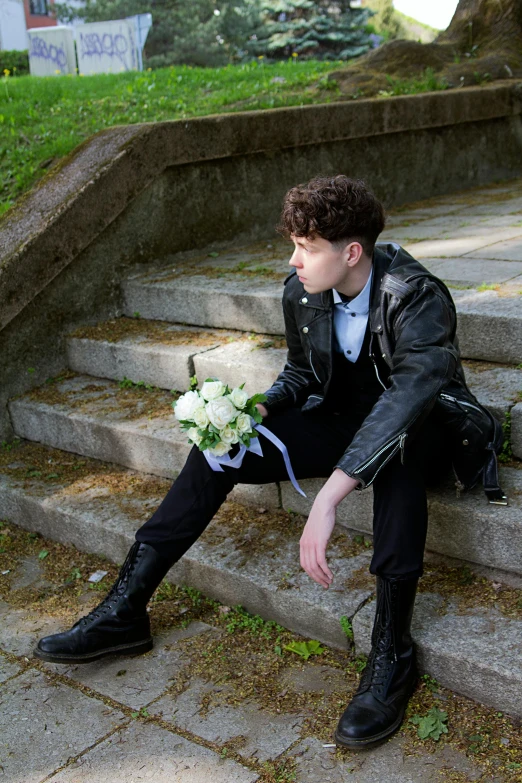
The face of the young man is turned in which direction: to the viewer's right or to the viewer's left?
to the viewer's left

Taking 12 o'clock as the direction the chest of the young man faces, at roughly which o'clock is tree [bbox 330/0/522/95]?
The tree is roughly at 5 o'clock from the young man.

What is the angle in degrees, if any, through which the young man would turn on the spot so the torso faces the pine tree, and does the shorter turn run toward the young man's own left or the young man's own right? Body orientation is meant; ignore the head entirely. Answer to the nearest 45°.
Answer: approximately 135° to the young man's own right

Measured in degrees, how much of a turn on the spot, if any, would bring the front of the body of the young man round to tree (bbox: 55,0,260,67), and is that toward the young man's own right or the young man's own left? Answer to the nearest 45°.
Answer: approximately 135° to the young man's own right

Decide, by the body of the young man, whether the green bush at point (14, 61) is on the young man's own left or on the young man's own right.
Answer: on the young man's own right

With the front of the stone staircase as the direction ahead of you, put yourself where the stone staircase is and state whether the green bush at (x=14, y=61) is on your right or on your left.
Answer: on your right

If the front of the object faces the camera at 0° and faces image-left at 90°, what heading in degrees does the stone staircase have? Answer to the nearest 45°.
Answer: approximately 45°

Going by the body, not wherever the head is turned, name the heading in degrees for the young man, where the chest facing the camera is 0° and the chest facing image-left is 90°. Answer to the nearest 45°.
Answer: approximately 45°

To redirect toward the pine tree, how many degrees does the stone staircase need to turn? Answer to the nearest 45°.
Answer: approximately 135° to its right
